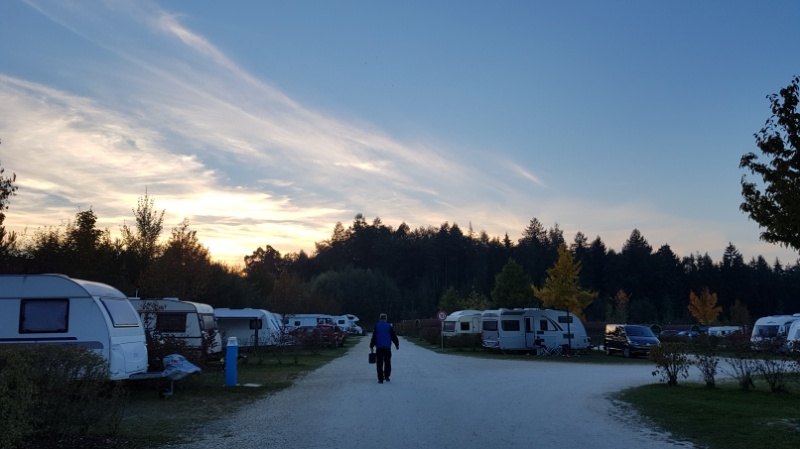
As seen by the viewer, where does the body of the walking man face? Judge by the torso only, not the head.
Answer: away from the camera

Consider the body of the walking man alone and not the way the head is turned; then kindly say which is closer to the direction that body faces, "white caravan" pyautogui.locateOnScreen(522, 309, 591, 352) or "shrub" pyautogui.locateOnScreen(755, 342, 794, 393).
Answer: the white caravan

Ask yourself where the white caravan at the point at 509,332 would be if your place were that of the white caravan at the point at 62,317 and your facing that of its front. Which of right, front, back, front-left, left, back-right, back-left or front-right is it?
left

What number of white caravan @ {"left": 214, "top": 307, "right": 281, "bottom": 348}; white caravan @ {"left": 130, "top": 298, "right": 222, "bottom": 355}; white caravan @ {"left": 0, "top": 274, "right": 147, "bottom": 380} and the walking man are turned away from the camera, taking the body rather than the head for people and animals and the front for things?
1

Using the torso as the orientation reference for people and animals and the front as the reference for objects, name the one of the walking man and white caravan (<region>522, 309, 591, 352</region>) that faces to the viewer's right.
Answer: the white caravan

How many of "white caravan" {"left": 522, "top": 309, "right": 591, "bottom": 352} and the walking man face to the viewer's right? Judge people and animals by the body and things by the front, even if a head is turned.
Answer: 1

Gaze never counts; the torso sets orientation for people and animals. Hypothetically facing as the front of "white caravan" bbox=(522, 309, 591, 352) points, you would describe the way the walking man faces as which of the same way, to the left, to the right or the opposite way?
to the left

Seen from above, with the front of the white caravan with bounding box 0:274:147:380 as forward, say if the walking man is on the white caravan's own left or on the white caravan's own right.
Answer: on the white caravan's own left

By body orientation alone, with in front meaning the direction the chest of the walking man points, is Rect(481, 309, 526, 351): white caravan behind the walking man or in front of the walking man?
in front

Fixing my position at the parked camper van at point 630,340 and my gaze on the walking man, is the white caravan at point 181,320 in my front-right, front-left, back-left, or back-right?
front-right

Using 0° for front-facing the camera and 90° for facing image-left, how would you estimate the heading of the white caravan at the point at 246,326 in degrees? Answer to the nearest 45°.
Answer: approximately 315°

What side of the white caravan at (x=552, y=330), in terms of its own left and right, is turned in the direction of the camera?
right

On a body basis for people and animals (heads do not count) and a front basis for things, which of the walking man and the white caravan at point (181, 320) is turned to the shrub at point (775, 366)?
the white caravan

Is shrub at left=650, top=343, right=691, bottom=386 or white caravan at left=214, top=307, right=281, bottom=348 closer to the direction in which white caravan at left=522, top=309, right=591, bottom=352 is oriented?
the shrub

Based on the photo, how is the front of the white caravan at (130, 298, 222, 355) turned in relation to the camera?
facing the viewer and to the right of the viewer

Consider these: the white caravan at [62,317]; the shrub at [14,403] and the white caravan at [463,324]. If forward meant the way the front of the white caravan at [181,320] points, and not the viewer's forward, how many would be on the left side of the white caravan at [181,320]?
1
